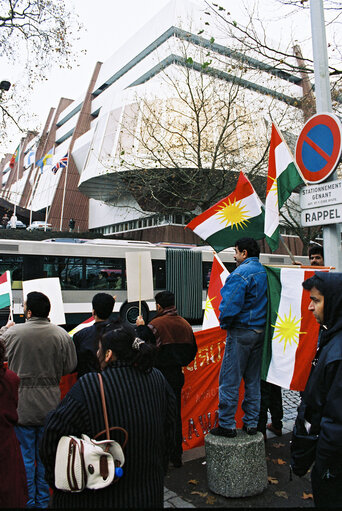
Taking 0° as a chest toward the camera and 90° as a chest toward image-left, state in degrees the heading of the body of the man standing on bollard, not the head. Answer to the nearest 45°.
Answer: approximately 135°

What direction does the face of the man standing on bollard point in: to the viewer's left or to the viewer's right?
to the viewer's left

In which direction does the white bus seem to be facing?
to the viewer's left

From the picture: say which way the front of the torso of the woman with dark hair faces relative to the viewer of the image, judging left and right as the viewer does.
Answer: facing away from the viewer and to the left of the viewer

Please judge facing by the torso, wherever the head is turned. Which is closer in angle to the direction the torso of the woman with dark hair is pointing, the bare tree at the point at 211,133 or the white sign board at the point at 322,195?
the bare tree
